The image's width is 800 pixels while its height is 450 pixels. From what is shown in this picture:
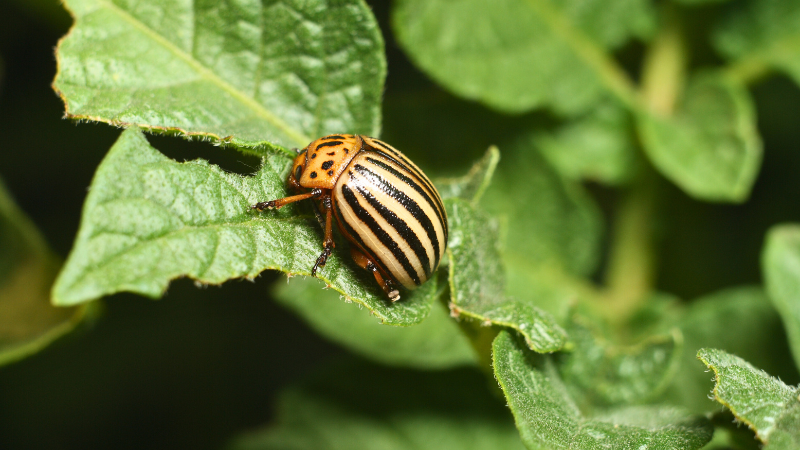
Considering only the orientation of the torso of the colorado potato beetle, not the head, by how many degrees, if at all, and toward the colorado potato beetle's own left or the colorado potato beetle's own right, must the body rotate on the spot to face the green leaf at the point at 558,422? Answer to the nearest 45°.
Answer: approximately 180°

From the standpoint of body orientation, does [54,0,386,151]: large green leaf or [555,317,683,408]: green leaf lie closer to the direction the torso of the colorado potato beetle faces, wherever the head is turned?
the large green leaf

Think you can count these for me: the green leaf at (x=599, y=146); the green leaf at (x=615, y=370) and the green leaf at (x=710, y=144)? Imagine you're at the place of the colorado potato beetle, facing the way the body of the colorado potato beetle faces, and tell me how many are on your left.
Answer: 0

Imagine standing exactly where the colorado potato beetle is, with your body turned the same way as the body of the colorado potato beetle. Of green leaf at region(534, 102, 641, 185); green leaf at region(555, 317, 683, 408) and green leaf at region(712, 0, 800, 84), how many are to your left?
0

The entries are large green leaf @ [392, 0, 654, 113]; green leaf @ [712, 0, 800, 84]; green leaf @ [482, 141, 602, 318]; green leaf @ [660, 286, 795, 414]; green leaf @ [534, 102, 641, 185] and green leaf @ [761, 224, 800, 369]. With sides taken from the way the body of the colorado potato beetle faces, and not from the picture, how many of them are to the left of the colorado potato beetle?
0

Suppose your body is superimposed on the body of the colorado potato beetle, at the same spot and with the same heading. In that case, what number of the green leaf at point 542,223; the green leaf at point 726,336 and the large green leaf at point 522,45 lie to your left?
0

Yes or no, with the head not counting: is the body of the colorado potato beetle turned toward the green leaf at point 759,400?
no

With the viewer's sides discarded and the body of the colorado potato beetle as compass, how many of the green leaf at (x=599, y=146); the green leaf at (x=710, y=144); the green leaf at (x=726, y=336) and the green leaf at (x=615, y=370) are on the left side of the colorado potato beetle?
0

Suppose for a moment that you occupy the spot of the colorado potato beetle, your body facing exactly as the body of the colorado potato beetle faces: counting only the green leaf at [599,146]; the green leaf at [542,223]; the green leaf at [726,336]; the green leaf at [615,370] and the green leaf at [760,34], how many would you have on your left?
0

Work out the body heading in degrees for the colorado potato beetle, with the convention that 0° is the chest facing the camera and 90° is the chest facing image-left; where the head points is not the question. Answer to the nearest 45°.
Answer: approximately 135°

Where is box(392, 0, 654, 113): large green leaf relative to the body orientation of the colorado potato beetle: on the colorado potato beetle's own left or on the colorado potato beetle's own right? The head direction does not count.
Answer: on the colorado potato beetle's own right

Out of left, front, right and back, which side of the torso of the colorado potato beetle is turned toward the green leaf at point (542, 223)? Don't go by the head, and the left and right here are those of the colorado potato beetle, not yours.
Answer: right

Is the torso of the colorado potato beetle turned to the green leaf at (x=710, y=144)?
no

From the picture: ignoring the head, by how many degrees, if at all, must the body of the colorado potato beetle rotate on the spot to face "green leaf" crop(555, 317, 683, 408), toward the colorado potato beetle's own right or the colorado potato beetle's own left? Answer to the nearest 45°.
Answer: approximately 135° to the colorado potato beetle's own right

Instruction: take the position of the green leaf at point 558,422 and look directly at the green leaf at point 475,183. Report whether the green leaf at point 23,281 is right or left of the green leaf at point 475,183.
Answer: left
